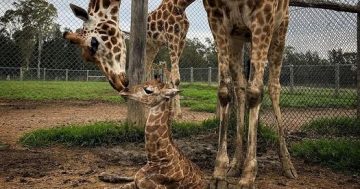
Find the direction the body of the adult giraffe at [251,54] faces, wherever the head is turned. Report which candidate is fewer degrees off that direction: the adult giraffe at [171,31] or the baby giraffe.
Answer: the baby giraffe

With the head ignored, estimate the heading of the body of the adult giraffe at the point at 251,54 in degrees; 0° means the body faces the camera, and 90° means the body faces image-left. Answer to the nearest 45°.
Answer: approximately 45°

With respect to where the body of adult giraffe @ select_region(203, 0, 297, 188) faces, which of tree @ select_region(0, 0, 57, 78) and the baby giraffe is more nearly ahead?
the baby giraffe

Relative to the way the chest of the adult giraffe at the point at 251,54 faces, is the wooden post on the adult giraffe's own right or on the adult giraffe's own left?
on the adult giraffe's own right

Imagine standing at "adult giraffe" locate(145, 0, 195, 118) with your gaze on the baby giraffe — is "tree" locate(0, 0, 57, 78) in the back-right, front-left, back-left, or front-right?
back-right

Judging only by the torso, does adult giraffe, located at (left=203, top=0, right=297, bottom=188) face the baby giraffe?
yes

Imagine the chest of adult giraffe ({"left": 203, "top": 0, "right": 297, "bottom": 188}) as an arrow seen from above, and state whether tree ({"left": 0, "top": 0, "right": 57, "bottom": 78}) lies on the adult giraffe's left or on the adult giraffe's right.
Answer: on the adult giraffe's right

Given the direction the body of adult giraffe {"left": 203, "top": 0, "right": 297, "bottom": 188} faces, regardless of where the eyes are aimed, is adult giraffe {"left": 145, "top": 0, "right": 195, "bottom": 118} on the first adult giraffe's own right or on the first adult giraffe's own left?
on the first adult giraffe's own right
